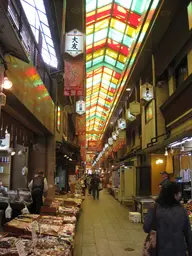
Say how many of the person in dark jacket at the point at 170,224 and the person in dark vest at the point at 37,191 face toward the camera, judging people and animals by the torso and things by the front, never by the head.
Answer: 0

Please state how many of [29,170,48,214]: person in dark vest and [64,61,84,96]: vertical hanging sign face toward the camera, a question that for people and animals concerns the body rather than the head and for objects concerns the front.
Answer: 1

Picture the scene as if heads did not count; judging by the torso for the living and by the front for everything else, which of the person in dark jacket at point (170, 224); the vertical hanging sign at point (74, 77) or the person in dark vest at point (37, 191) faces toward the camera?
the vertical hanging sign

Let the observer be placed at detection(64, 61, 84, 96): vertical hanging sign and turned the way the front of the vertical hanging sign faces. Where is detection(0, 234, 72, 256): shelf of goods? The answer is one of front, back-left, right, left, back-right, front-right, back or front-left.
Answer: front

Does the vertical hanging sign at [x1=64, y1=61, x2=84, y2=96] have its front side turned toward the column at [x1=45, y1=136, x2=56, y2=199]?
no

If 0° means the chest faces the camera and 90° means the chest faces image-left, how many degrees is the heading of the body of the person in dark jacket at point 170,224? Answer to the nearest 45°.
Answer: approximately 225°

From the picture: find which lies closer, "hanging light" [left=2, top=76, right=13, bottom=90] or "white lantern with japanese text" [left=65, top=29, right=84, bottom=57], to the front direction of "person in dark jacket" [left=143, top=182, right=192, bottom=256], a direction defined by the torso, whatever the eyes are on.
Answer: the white lantern with japanese text

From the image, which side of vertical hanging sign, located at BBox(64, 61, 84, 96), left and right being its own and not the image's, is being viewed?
front

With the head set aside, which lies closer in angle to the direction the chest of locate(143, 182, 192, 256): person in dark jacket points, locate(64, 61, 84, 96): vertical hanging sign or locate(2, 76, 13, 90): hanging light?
the vertical hanging sign
